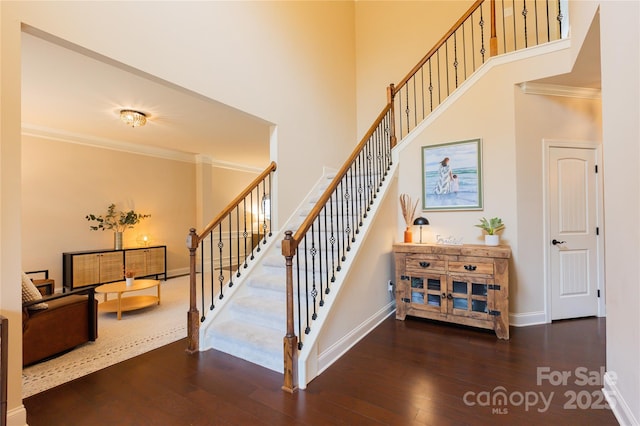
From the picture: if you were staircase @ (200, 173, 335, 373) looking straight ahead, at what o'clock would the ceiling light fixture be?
The ceiling light fixture is roughly at 3 o'clock from the staircase.

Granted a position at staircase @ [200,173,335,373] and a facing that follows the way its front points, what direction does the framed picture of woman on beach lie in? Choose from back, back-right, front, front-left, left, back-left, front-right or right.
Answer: back-left

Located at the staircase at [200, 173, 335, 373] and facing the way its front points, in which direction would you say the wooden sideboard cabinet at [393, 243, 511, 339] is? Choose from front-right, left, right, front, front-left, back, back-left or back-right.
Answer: back-left

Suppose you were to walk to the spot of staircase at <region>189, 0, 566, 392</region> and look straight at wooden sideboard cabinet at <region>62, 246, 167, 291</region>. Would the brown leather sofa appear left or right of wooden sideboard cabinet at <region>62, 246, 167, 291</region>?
left

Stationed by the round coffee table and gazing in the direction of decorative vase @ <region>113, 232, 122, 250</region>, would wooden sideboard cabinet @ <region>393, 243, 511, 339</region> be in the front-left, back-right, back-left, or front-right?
back-right

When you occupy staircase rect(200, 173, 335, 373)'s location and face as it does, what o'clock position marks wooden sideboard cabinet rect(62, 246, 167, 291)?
The wooden sideboard cabinet is roughly at 3 o'clock from the staircase.

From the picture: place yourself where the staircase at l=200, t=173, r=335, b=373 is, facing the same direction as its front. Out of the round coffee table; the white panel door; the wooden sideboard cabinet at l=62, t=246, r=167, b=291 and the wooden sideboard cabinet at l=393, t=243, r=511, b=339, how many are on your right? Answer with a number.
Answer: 2

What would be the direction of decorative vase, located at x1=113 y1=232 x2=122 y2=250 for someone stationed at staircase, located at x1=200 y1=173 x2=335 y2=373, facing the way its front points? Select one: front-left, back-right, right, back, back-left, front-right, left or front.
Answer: right

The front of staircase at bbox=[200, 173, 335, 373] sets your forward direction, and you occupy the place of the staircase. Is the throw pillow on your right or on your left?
on your right

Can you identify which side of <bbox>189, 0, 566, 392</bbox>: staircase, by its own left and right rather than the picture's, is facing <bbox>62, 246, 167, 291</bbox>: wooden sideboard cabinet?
right

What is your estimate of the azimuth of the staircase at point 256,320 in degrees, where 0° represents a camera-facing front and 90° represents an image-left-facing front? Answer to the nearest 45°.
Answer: approximately 45°

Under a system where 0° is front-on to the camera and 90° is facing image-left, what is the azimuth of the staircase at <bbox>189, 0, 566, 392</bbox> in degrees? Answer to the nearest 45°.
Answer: approximately 45°

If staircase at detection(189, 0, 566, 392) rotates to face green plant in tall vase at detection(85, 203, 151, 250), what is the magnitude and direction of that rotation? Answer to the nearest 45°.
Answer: approximately 90° to its right

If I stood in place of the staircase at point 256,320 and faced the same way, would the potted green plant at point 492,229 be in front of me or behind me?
behind
